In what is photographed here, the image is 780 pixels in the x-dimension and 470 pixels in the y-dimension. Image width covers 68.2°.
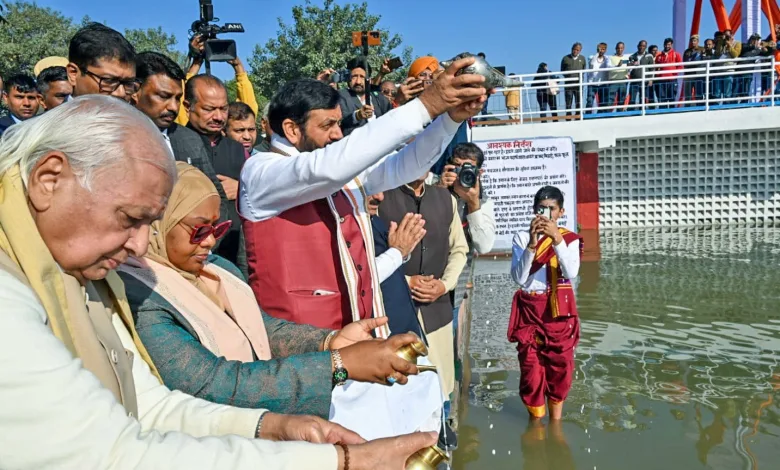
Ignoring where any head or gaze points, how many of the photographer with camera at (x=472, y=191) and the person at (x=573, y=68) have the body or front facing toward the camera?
2

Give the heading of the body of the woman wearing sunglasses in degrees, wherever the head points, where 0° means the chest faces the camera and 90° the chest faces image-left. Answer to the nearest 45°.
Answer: approximately 315°

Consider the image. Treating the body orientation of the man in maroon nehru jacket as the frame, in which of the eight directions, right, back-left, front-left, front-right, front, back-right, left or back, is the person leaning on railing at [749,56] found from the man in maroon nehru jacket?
left

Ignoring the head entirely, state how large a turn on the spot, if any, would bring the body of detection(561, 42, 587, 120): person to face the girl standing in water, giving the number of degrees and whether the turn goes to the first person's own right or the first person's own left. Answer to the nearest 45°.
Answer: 0° — they already face them

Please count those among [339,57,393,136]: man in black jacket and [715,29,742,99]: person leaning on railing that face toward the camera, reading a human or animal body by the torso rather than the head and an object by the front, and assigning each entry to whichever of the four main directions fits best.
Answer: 2

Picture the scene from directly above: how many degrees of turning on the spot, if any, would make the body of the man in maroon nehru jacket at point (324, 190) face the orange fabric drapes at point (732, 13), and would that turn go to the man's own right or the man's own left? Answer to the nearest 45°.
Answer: approximately 90° to the man's own left

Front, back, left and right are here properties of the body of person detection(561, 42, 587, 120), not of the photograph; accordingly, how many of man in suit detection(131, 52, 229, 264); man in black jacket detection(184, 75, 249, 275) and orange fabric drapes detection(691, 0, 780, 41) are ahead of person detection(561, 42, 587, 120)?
2

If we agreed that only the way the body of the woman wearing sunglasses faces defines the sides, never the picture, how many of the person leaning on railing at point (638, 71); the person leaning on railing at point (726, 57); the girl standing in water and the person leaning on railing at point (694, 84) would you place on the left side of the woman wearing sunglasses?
4

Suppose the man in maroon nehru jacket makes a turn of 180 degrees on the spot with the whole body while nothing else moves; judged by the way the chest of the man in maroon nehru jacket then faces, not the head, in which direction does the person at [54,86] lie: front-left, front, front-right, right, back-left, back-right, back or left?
front

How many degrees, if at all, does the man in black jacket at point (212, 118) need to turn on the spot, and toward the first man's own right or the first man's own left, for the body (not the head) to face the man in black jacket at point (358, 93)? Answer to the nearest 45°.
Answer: approximately 90° to the first man's own left
